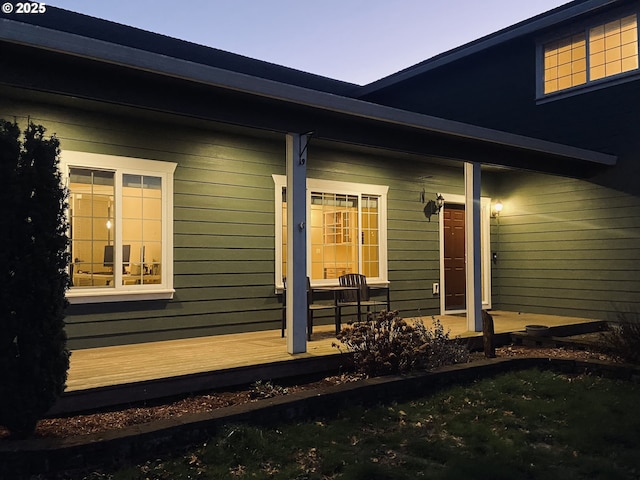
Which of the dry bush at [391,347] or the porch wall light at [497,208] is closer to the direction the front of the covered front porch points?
the dry bush

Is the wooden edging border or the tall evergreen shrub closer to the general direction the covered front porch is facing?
the wooden edging border

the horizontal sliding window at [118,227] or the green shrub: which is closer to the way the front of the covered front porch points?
the green shrub

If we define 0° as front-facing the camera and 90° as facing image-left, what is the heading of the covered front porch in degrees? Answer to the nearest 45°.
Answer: approximately 315°

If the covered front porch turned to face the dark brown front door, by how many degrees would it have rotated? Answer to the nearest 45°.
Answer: approximately 90° to its left
